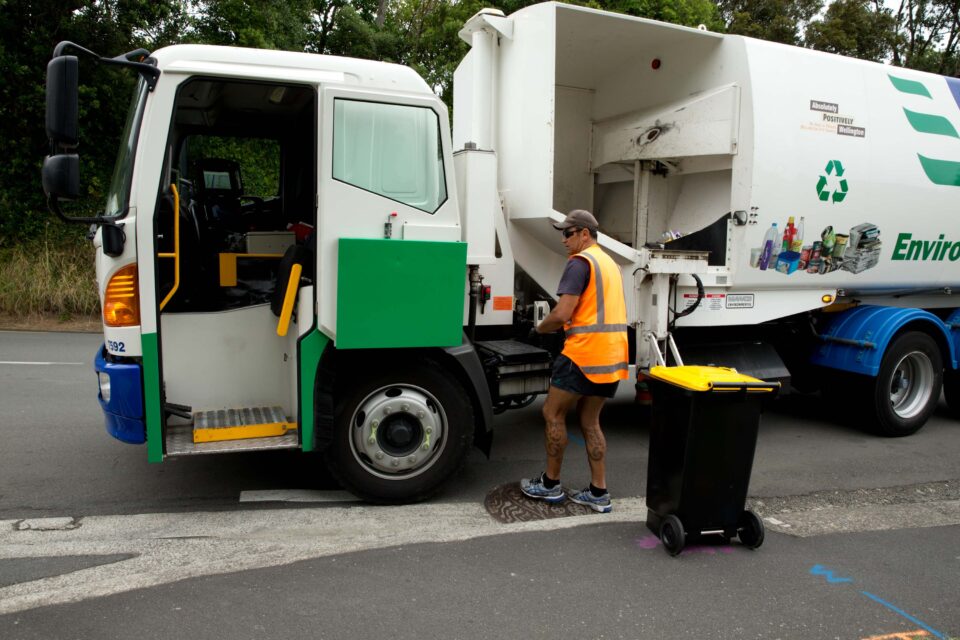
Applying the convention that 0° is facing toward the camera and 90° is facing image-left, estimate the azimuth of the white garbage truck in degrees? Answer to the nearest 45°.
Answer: approximately 45°

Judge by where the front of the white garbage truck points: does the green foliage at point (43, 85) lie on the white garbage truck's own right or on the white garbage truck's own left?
on the white garbage truck's own right

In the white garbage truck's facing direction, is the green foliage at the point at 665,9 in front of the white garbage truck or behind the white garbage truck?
behind

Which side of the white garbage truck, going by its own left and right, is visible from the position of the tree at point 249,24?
right

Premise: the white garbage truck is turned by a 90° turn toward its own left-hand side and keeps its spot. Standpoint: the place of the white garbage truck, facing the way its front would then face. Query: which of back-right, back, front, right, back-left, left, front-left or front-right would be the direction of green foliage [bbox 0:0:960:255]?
back

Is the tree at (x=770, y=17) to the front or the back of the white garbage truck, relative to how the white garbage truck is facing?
to the back
